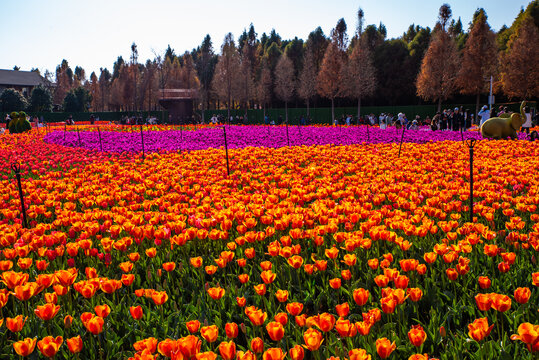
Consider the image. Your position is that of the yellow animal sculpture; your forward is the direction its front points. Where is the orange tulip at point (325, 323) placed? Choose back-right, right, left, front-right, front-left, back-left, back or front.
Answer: right

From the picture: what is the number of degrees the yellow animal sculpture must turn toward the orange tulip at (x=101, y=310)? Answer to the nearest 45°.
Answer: approximately 90° to its right

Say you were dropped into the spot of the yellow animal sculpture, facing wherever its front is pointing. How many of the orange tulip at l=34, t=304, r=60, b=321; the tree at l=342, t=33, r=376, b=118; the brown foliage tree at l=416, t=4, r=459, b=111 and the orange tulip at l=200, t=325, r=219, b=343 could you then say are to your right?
2

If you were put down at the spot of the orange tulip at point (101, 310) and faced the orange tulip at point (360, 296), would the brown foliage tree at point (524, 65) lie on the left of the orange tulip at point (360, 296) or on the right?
left

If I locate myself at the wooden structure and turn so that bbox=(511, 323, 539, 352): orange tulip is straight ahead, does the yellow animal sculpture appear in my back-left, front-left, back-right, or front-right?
front-left

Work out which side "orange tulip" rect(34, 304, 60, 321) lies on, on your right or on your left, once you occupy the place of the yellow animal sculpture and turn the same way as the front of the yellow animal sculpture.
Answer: on your right

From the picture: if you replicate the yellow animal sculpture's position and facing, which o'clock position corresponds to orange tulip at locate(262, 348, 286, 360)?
The orange tulip is roughly at 3 o'clock from the yellow animal sculpture.

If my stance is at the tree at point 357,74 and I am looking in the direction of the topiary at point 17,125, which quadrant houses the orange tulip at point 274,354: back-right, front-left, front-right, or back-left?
front-left

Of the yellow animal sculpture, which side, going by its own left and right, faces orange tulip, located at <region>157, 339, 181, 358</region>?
right

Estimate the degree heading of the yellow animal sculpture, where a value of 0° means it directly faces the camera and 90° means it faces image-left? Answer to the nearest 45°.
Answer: approximately 270°

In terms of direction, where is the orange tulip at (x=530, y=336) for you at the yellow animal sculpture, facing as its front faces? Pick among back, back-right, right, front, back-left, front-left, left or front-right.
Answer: right
